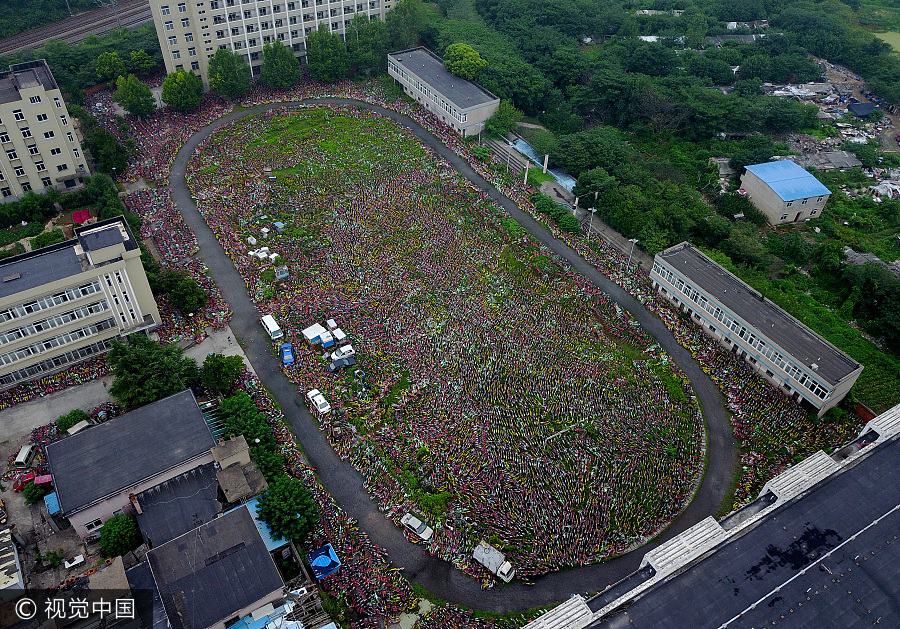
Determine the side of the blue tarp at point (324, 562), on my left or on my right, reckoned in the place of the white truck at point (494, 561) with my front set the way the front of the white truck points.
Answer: on my right

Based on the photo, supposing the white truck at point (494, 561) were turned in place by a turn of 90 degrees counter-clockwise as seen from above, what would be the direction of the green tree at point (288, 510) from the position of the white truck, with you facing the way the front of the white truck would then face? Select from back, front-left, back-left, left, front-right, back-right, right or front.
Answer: back-left

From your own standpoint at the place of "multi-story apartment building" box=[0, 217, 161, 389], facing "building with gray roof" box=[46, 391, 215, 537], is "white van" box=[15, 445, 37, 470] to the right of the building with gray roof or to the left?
right

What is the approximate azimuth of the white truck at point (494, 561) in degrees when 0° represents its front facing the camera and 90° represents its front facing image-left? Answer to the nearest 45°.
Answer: approximately 315°

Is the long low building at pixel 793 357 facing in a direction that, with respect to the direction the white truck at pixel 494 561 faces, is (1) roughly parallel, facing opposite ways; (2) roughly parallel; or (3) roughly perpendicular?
roughly perpendicular

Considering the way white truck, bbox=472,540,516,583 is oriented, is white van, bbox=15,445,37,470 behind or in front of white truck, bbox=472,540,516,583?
behind

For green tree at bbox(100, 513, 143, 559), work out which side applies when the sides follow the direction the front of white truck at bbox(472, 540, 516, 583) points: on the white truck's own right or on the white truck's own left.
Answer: on the white truck's own right

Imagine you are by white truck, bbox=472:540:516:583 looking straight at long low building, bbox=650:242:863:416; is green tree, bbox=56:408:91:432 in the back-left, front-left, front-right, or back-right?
back-left

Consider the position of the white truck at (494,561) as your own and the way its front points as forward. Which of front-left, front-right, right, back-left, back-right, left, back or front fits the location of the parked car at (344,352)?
back

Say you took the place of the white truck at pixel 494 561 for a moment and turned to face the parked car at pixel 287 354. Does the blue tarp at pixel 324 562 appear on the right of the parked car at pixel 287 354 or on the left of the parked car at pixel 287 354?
left
